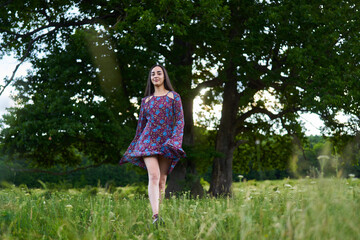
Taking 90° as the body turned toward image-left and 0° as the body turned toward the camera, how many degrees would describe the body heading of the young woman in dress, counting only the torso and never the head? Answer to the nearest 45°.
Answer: approximately 0°
